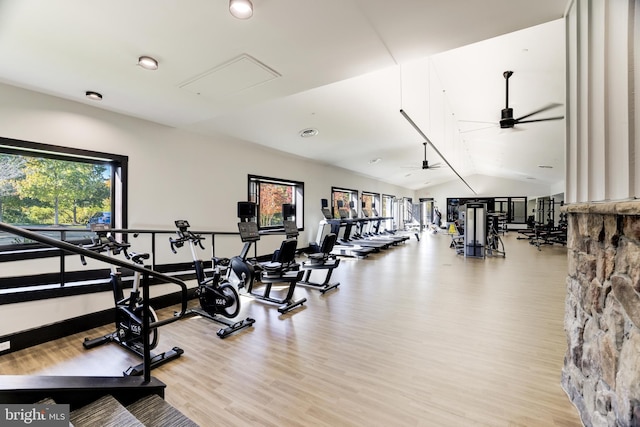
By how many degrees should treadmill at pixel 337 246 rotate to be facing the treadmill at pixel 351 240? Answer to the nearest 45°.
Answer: approximately 135° to its right

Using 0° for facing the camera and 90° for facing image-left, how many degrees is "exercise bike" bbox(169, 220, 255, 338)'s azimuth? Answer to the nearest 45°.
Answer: approximately 135°

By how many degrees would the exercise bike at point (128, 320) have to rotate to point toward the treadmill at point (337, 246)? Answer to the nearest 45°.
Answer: approximately 90° to its right

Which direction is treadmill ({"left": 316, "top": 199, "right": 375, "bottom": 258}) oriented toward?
to the viewer's left

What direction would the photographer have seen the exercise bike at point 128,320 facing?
facing away from the viewer and to the left of the viewer

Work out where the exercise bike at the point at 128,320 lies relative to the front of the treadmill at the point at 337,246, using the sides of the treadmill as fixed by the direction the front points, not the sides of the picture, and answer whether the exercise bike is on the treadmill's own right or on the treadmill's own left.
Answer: on the treadmill's own left

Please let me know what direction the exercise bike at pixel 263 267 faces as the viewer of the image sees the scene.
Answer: facing away from the viewer and to the left of the viewer

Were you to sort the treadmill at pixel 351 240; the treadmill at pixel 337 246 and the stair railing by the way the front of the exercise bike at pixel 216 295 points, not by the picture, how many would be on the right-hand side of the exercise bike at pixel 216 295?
2

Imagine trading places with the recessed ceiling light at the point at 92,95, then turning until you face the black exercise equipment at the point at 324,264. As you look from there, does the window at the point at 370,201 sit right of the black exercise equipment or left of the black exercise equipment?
left

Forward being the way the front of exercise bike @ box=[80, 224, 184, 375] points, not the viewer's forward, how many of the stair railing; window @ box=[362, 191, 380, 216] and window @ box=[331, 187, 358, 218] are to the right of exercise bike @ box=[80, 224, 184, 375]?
2
